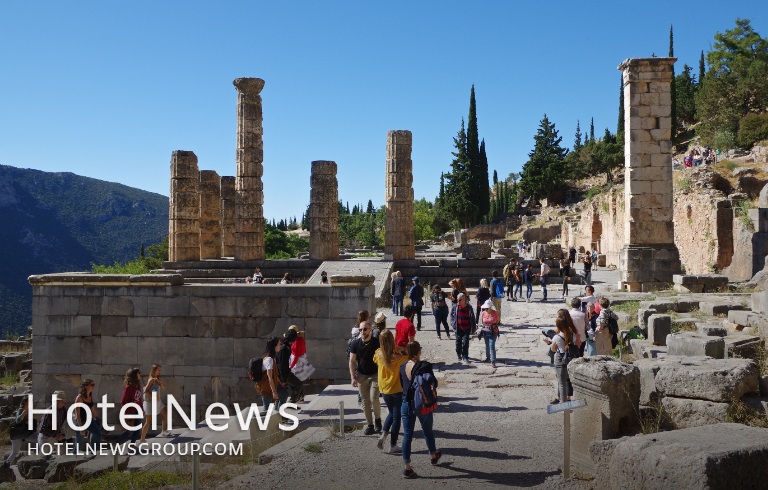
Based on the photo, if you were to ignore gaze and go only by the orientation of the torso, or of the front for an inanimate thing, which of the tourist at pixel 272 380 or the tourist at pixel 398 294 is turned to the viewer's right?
the tourist at pixel 272 380

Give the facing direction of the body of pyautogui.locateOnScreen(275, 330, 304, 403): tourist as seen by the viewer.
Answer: to the viewer's right

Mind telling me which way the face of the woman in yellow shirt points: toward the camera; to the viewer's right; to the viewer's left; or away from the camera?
away from the camera
